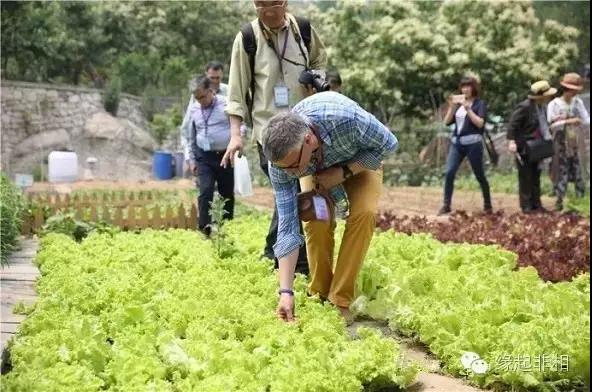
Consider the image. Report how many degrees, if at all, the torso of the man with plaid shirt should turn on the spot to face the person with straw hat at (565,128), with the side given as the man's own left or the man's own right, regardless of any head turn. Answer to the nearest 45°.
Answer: approximately 180°

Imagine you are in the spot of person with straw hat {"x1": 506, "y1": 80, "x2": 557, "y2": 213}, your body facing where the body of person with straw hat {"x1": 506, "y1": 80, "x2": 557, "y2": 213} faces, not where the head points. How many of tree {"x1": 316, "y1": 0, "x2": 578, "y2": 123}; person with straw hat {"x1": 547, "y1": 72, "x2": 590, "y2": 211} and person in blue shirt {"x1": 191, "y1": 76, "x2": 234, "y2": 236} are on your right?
1

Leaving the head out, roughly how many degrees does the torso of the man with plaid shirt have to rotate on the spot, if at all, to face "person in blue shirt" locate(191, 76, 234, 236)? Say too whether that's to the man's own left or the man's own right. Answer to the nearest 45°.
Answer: approximately 135° to the man's own right

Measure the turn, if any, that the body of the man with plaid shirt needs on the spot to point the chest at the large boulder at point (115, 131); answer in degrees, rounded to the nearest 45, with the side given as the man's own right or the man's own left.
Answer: approximately 135° to the man's own right
